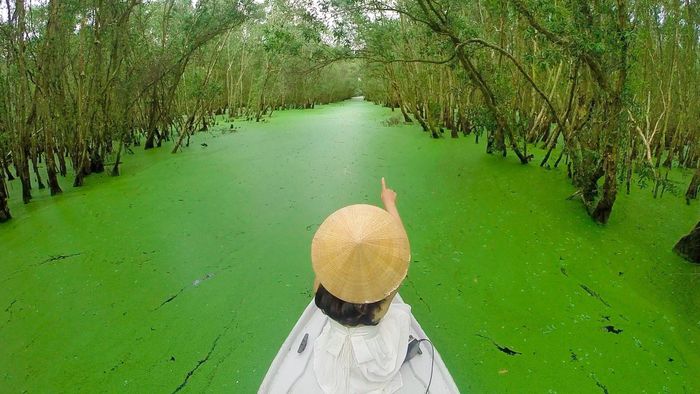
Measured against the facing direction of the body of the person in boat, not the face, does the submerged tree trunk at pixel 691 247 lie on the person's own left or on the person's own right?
on the person's own right

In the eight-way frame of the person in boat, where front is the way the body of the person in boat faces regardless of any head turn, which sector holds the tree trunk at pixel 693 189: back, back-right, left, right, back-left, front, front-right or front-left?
front-right

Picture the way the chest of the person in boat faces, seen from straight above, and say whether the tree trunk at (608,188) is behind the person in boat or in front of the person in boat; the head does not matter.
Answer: in front

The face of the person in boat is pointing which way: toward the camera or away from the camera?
away from the camera

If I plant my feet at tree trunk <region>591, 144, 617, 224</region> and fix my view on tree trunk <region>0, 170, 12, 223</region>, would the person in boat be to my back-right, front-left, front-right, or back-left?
front-left

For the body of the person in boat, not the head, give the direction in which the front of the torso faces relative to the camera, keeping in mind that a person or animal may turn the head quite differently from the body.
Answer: away from the camera

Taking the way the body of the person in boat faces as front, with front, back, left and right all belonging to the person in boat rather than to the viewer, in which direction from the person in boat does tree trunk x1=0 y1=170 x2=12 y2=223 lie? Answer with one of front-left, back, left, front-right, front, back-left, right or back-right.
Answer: front-left
